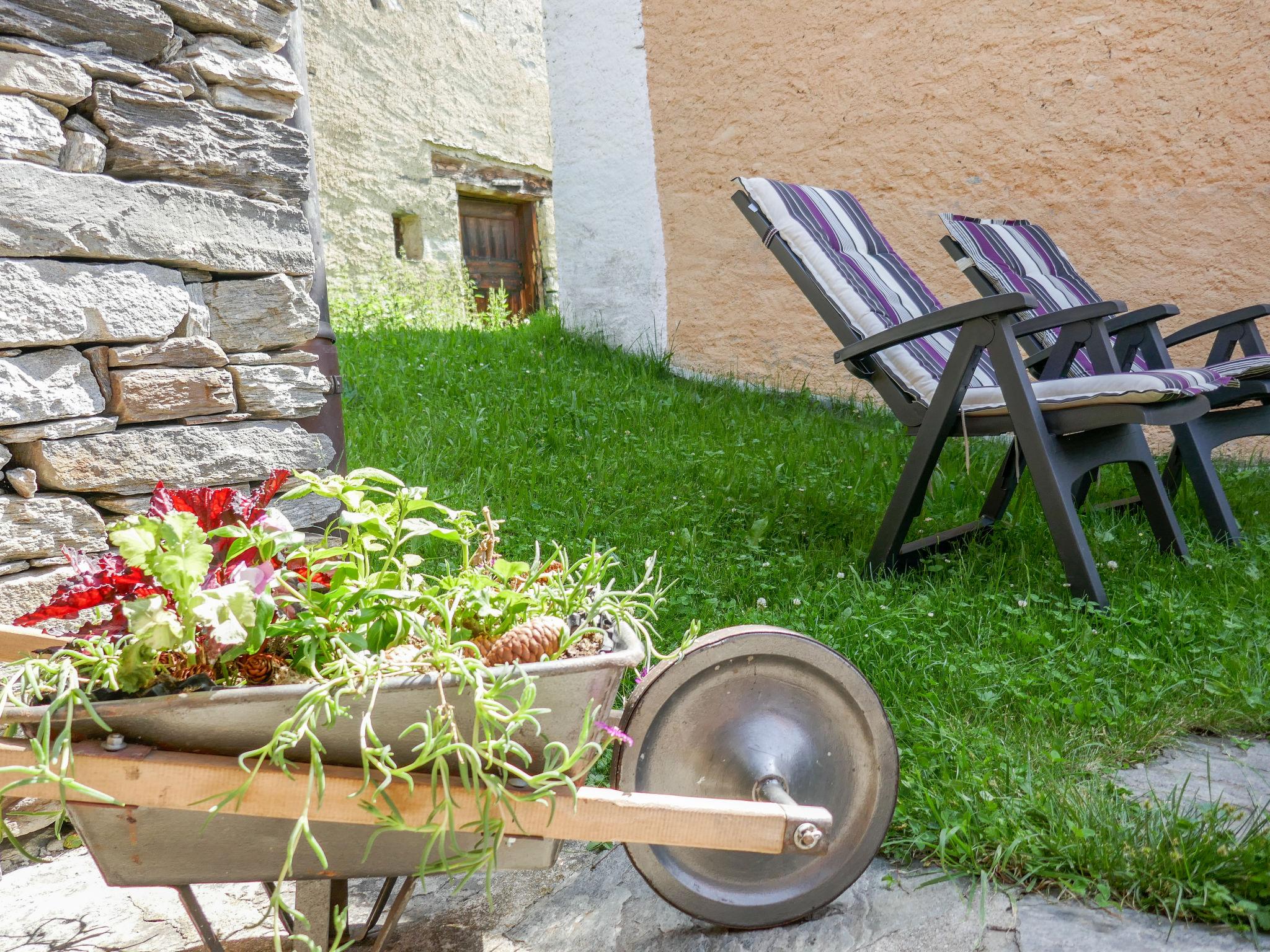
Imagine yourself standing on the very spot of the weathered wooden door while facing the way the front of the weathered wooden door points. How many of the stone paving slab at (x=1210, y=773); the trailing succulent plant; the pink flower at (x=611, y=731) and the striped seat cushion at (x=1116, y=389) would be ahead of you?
4

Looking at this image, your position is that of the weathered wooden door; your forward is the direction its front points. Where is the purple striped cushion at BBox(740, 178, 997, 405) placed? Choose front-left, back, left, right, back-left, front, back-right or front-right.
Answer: front

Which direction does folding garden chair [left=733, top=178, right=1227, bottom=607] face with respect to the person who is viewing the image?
facing the viewer and to the right of the viewer

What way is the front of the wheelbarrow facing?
to the viewer's right

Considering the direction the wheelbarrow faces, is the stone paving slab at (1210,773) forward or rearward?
forward

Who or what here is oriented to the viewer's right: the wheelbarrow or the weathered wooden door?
the wheelbarrow

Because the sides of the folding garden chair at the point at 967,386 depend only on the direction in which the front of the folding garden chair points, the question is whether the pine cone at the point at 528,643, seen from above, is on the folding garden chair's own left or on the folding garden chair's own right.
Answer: on the folding garden chair's own right

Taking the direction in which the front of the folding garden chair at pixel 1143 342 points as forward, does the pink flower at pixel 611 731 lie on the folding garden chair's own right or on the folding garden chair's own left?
on the folding garden chair's own right

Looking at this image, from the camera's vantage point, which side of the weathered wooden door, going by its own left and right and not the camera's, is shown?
front

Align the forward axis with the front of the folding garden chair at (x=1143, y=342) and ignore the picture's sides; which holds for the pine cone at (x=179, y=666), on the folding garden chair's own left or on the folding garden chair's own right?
on the folding garden chair's own right

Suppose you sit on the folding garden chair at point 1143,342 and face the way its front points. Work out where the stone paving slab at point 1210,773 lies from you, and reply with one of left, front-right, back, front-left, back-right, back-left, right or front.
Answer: front-right

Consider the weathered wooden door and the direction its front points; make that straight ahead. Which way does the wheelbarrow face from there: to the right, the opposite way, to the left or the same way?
to the left

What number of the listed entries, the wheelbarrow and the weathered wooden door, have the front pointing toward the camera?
1

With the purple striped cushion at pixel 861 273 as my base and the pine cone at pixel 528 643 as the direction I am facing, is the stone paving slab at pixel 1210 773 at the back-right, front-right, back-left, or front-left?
front-left

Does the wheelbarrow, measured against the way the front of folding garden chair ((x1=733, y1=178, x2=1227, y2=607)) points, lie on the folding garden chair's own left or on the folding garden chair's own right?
on the folding garden chair's own right
